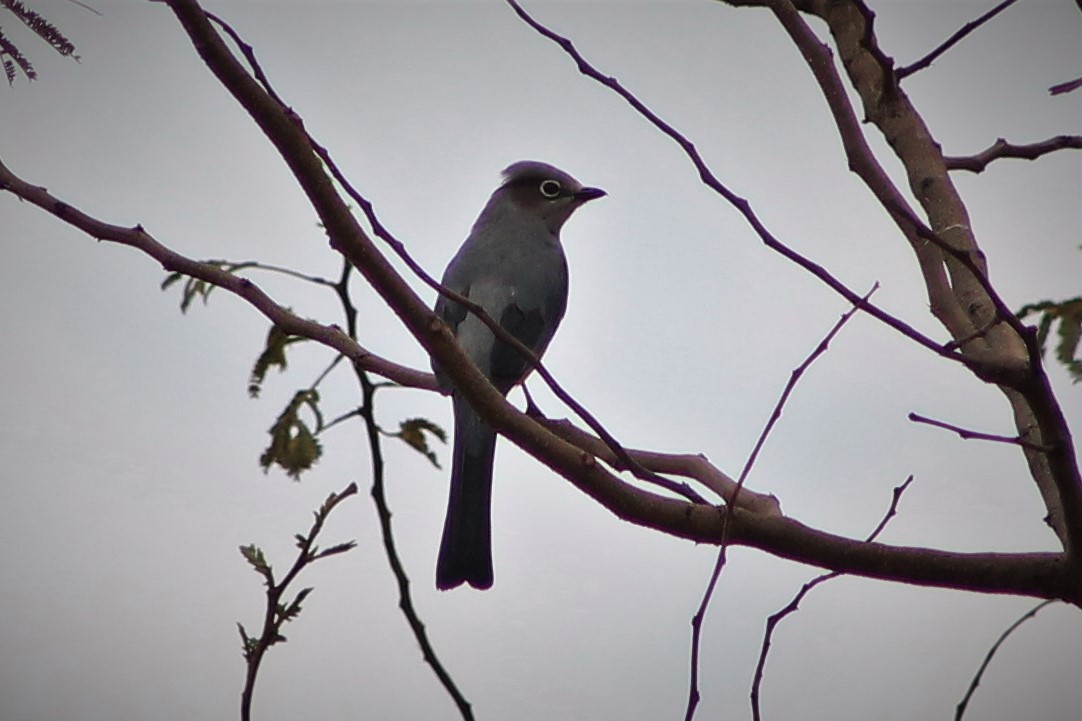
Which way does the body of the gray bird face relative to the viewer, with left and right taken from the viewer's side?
facing away from the viewer and to the right of the viewer
